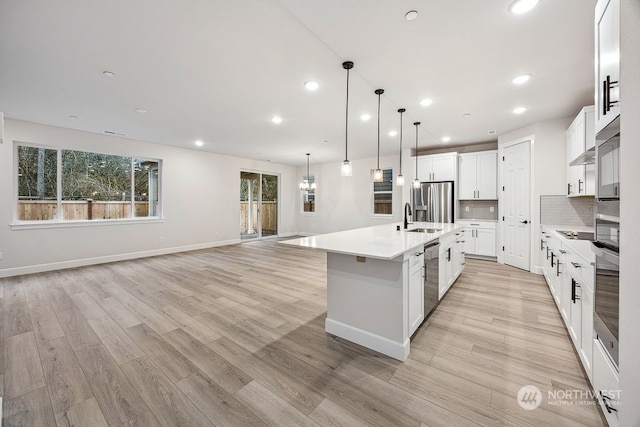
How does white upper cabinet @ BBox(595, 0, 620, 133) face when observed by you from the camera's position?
facing to the left of the viewer

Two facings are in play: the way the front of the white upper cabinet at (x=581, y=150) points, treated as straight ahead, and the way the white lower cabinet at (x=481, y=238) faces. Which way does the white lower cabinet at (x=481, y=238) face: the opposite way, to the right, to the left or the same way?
to the left

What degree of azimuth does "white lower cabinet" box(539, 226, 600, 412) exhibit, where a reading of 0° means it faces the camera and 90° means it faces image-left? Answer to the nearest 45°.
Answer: approximately 90°

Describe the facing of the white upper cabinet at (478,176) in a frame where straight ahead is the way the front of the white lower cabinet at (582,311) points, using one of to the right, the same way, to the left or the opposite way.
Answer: to the left

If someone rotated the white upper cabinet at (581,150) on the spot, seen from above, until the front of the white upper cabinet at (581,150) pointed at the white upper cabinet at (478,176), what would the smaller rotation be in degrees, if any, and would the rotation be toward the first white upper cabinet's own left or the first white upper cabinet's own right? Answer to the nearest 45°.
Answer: approximately 45° to the first white upper cabinet's own right

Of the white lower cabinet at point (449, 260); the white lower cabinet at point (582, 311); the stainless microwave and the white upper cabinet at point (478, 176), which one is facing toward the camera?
the white upper cabinet

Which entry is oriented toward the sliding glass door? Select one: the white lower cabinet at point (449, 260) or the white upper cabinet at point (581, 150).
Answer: the white upper cabinet

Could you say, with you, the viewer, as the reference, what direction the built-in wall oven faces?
facing to the left of the viewer

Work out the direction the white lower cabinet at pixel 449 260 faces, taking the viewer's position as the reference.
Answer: facing to the right of the viewer

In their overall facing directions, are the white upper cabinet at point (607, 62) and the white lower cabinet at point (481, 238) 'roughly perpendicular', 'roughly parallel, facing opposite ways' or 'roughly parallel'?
roughly perpendicular

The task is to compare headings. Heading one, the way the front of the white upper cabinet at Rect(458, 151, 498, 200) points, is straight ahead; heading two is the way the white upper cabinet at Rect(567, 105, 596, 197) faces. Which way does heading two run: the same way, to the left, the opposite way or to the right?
to the right
